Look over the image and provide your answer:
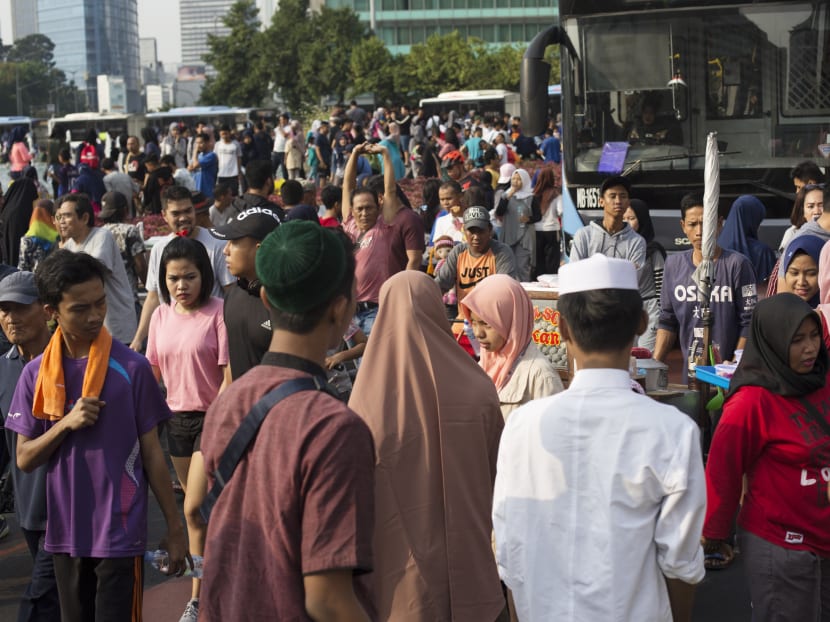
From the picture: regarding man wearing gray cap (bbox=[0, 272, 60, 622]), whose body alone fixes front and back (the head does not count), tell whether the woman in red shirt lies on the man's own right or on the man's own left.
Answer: on the man's own left

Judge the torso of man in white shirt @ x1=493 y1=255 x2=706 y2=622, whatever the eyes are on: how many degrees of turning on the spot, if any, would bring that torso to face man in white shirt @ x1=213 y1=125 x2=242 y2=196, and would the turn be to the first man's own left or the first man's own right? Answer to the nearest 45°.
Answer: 0° — they already face them

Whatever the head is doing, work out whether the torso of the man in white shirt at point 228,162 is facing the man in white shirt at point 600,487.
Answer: yes

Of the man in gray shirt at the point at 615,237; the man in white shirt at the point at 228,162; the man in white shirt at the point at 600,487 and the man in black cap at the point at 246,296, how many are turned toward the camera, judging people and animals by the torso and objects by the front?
2

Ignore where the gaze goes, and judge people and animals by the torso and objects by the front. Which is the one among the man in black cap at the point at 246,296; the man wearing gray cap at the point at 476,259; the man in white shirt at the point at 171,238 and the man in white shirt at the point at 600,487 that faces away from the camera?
the man in white shirt at the point at 600,487

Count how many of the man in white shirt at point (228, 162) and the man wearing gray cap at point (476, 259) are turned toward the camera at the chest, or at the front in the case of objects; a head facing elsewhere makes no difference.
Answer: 2

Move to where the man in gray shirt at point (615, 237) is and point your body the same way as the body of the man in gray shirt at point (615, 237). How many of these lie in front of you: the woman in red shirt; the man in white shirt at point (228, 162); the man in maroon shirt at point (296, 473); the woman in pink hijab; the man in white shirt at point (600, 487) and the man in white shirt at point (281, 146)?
4

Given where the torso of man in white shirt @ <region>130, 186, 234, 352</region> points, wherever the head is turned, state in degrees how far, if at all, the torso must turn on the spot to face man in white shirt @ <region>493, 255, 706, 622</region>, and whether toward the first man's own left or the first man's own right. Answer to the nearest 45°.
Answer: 0° — they already face them

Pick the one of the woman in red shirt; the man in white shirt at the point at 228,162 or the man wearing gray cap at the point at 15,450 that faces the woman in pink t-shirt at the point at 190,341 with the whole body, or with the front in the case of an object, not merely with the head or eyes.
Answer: the man in white shirt

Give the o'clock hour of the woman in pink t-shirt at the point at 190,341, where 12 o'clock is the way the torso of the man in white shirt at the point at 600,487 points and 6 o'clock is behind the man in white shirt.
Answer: The woman in pink t-shirt is roughly at 11 o'clock from the man in white shirt.

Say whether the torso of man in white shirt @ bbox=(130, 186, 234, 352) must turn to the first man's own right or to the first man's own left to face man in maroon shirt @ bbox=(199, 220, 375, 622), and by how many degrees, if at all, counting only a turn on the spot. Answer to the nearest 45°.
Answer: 0° — they already face them

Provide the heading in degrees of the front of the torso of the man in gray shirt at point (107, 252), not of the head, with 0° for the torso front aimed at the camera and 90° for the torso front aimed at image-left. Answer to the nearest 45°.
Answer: approximately 45°
